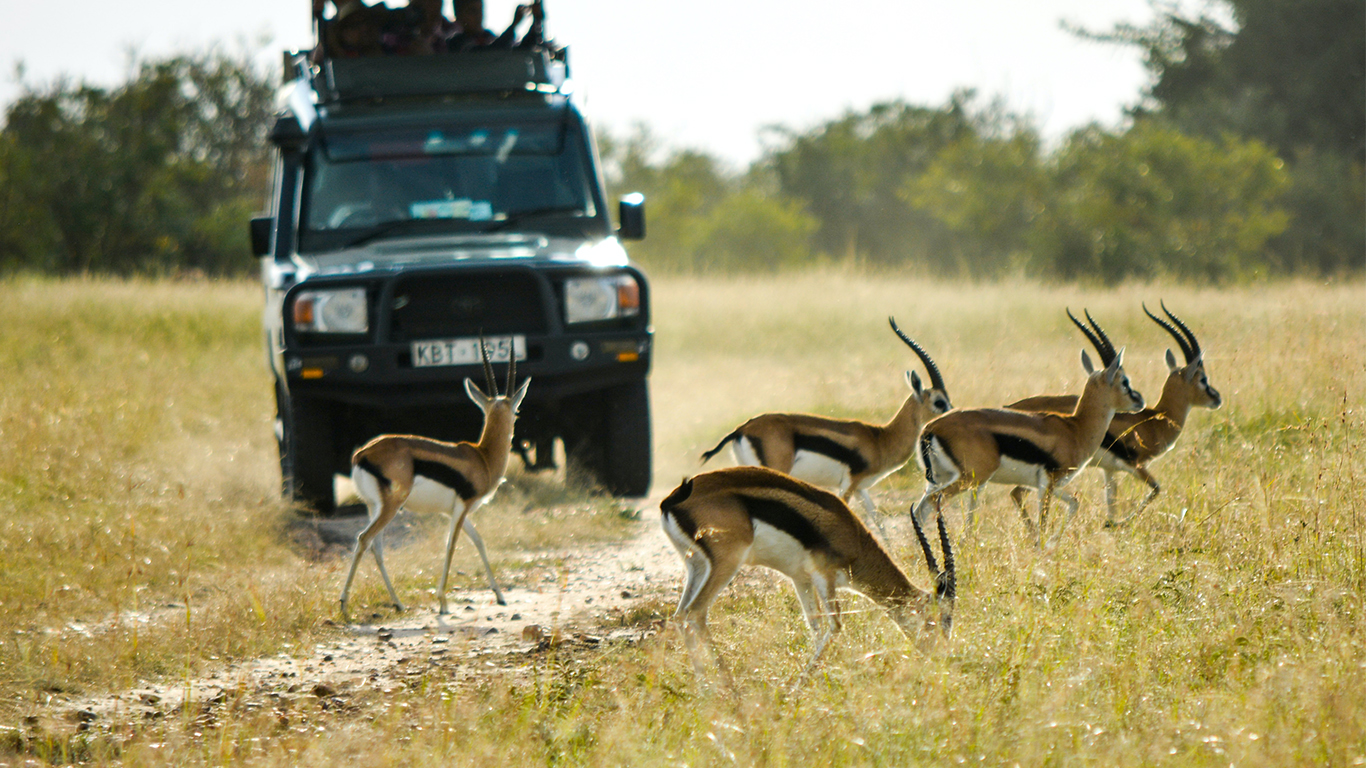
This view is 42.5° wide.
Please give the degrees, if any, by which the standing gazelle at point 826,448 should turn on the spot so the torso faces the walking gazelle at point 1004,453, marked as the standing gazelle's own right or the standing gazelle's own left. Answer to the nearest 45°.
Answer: approximately 45° to the standing gazelle's own right

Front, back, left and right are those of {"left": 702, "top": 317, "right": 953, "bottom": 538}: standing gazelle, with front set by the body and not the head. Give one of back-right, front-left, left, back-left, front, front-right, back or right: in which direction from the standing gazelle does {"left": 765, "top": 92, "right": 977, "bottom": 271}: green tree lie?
left

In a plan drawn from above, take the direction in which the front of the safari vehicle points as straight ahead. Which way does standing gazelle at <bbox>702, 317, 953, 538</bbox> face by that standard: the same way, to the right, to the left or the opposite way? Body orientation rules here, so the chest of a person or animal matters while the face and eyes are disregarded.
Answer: to the left

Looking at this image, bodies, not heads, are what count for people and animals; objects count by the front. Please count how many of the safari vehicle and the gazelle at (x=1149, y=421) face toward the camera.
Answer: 1

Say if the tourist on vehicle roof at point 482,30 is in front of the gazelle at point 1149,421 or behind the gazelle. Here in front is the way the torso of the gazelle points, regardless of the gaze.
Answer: behind

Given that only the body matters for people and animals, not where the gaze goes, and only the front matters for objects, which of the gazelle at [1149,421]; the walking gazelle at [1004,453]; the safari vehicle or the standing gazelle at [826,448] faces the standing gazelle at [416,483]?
the safari vehicle

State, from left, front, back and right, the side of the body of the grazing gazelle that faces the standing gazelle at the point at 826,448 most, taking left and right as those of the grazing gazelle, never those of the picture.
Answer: left

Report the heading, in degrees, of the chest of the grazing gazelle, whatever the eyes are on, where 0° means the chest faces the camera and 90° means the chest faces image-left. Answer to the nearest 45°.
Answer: approximately 270°

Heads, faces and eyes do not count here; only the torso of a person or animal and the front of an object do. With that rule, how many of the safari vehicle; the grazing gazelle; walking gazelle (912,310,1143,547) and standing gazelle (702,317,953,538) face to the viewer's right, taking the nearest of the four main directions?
3

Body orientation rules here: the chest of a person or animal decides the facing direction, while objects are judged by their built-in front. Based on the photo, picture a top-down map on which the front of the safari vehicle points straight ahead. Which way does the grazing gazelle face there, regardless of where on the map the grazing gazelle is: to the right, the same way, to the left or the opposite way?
to the left

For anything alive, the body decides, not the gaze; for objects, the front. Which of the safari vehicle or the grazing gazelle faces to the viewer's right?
the grazing gazelle

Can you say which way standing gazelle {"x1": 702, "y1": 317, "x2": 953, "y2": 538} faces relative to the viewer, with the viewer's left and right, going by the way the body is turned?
facing to the right of the viewer

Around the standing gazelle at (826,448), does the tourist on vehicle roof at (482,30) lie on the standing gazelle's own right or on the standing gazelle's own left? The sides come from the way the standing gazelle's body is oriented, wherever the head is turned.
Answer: on the standing gazelle's own left

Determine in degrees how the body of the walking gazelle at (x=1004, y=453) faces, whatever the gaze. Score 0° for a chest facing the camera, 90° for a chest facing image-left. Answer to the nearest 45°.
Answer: approximately 270°

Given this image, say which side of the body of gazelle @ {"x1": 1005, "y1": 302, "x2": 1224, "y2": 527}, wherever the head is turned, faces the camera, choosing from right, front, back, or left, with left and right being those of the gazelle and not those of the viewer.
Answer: right

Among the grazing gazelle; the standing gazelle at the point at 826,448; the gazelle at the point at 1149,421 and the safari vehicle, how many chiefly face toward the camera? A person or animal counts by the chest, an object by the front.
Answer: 1

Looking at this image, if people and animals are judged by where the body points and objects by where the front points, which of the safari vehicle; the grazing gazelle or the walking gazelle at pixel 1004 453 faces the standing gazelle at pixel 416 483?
the safari vehicle

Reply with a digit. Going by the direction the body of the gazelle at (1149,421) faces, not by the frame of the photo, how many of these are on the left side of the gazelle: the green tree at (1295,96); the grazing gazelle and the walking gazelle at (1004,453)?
1

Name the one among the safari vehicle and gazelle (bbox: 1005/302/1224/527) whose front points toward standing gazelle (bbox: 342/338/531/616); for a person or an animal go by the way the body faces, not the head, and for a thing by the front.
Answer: the safari vehicle
